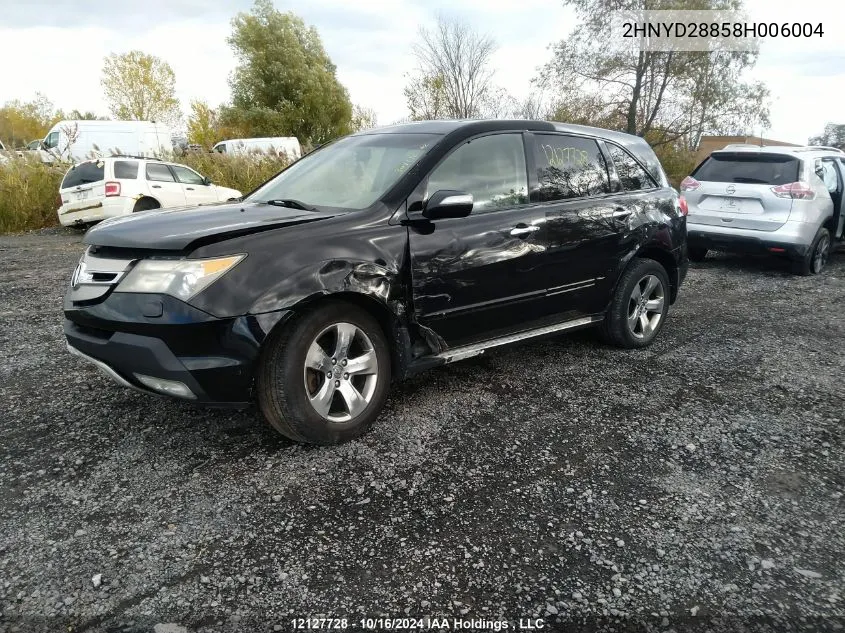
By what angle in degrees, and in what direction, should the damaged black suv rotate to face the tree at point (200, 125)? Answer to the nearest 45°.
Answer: approximately 135° to its right

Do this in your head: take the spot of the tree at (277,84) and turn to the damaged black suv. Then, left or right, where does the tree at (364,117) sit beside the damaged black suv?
left

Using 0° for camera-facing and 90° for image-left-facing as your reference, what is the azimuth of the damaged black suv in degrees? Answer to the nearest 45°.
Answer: approximately 45°

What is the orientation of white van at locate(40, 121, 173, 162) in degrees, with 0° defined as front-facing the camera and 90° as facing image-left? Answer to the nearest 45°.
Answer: approximately 90°

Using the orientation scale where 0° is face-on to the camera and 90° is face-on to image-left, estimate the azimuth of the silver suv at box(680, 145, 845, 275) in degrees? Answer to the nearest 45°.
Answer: approximately 225°

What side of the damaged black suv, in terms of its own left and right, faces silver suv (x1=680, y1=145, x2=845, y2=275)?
back

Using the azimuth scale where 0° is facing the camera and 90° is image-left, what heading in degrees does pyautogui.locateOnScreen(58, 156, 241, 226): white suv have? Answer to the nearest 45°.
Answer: approximately 225°

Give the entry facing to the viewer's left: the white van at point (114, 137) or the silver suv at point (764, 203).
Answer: the white van

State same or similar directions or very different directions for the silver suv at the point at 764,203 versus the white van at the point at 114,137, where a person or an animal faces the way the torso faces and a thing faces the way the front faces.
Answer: very different directions

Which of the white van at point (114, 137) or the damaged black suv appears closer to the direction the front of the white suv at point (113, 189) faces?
the white van

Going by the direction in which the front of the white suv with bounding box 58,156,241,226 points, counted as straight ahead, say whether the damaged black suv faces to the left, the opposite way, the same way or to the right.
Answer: the opposite way
